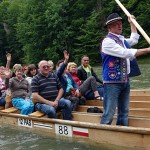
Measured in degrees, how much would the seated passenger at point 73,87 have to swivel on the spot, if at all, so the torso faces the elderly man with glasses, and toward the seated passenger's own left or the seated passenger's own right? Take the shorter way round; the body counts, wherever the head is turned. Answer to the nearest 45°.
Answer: approximately 90° to the seated passenger's own right

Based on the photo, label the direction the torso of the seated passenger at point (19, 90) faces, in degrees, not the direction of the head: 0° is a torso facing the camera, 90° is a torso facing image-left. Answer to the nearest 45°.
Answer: approximately 315°

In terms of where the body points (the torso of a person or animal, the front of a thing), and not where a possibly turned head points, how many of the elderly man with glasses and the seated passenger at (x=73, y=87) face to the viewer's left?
0

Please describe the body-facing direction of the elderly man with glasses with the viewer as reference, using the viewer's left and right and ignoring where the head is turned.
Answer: facing the viewer and to the right of the viewer

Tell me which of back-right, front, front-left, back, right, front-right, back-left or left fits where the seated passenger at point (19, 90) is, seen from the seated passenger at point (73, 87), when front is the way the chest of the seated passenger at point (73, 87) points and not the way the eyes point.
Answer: back-right

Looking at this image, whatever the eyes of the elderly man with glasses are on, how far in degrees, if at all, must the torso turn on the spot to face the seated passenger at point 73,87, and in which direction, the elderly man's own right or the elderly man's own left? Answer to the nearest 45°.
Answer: approximately 90° to the elderly man's own left

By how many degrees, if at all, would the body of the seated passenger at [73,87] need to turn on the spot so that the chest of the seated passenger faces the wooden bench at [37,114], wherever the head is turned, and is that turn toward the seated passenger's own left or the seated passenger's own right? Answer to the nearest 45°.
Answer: approximately 90° to the seated passenger's own right
